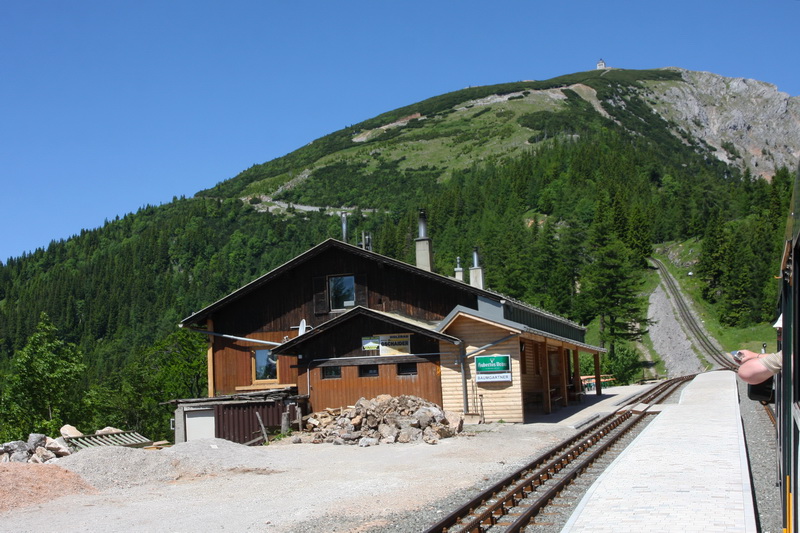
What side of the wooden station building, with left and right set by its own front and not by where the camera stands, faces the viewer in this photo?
right

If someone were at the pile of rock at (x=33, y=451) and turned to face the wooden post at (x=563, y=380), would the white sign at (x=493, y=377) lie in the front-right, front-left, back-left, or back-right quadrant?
front-right

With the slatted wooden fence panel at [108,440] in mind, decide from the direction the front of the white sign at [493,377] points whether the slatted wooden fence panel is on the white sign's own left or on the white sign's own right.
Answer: on the white sign's own right

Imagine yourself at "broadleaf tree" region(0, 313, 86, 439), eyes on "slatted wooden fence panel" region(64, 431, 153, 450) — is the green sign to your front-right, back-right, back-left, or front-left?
front-left

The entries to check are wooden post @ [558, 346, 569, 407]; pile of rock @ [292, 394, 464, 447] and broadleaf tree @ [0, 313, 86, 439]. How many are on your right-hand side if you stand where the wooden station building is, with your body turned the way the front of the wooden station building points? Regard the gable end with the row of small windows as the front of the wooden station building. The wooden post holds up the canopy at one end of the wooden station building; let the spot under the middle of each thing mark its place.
1

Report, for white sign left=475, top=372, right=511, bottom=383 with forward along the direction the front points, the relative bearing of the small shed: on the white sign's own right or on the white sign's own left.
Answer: on the white sign's own right

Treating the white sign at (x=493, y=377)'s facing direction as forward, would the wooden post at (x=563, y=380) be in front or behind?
behind

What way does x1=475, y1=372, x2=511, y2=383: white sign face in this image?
toward the camera

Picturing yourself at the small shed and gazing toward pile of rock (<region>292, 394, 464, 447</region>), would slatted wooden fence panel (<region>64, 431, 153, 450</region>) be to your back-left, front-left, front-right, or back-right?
back-right

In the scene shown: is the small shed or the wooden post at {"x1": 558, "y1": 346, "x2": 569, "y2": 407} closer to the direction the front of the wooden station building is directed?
the wooden post

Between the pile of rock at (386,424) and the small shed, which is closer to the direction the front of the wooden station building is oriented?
the pile of rock
